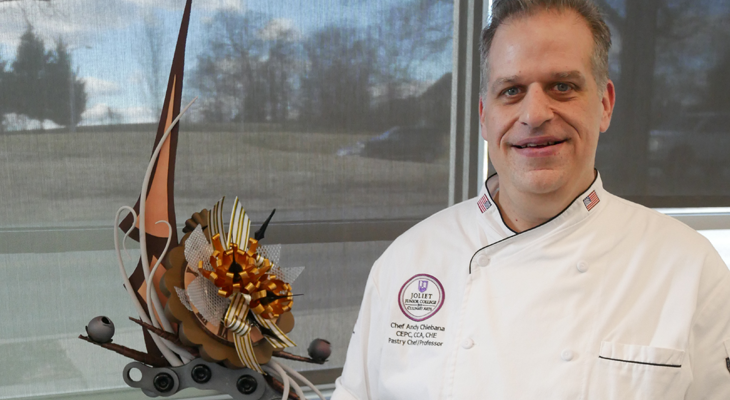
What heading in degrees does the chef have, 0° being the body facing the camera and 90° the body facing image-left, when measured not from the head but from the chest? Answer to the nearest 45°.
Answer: approximately 0°

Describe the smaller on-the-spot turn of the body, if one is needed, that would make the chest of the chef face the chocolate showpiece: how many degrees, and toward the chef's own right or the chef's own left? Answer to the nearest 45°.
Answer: approximately 90° to the chef's own right

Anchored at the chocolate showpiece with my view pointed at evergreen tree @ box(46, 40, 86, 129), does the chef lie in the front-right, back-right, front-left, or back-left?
back-right
